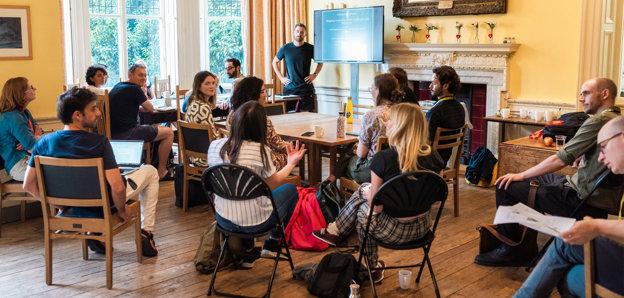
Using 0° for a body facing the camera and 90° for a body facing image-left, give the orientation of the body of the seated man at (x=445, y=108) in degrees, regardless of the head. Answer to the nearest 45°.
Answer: approximately 90°

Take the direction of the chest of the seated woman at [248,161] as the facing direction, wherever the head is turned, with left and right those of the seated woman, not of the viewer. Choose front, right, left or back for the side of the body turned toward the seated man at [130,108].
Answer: left

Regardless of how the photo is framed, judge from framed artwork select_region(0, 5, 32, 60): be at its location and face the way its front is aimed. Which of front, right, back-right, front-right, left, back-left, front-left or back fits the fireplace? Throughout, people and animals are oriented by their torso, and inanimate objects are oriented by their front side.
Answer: left

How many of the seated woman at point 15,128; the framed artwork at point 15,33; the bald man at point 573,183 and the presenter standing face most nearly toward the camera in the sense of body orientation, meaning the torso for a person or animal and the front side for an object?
2

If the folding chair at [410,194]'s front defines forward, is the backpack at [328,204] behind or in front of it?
in front

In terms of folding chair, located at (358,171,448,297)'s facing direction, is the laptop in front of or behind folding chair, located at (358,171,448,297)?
in front

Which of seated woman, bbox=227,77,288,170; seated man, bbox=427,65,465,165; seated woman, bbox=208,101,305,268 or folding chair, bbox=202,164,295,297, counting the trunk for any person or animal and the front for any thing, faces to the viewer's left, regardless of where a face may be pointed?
the seated man

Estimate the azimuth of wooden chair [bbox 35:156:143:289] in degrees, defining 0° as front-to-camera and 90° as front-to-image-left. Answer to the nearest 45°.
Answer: approximately 225°

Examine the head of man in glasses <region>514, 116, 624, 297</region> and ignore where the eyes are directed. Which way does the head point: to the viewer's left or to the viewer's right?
to the viewer's left

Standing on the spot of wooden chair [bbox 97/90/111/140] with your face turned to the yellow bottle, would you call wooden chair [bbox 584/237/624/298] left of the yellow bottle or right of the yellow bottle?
right

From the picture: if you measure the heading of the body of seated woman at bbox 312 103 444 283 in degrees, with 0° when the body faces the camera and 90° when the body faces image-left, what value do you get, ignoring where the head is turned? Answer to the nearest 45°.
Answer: approximately 135°

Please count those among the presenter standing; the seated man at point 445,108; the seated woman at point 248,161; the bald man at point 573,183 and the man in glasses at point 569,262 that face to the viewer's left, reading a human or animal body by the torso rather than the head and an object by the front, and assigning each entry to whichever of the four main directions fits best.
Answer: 3

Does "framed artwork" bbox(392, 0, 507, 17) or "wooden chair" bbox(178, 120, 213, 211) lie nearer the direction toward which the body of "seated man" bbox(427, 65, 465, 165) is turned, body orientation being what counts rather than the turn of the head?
the wooden chair

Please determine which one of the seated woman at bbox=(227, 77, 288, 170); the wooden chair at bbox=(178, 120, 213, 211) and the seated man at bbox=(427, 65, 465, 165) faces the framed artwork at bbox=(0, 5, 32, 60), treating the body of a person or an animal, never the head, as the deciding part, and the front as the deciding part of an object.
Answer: the seated man
